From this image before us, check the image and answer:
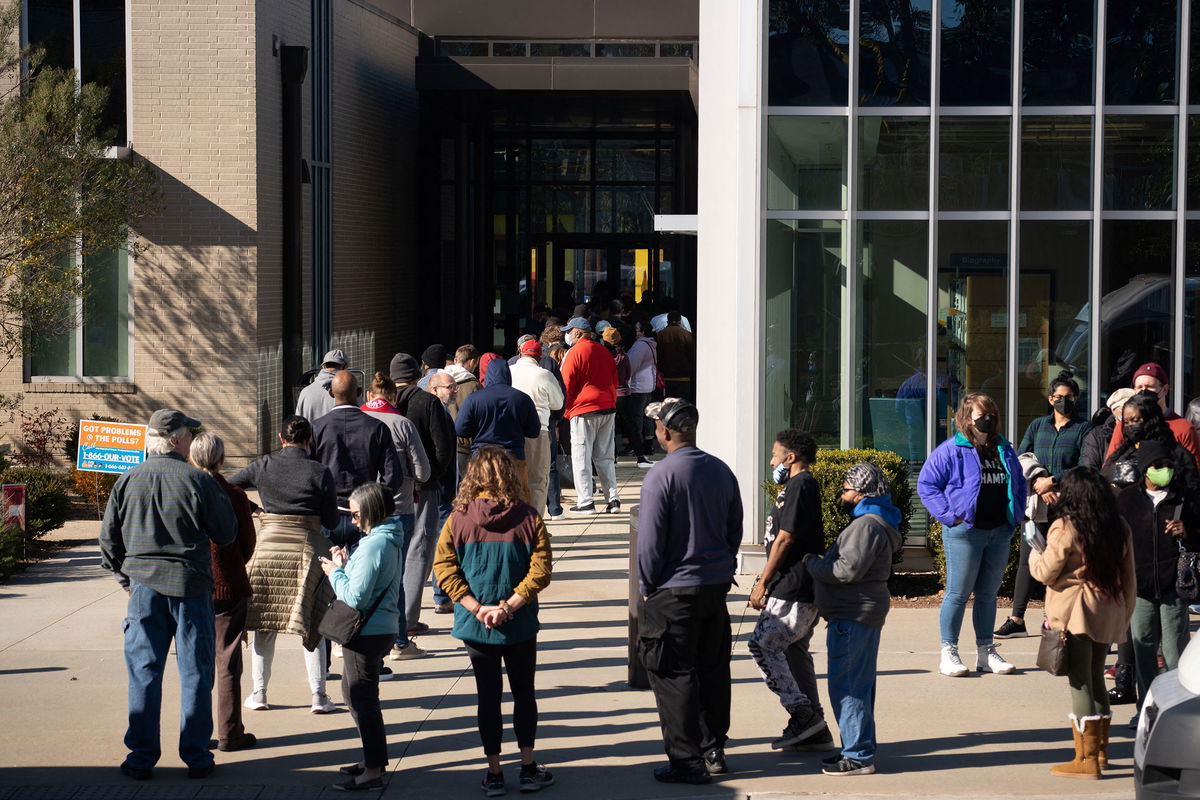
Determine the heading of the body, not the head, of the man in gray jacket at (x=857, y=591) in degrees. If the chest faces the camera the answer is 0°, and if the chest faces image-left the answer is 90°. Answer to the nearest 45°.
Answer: approximately 90°

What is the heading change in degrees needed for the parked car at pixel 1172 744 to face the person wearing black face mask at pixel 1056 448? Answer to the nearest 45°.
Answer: approximately 90° to its right

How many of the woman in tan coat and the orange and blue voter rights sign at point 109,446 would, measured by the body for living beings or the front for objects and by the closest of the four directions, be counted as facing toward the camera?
1

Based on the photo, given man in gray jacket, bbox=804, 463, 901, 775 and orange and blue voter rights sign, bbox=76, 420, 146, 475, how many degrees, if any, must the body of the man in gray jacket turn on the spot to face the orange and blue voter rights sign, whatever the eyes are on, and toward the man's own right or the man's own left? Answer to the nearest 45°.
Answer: approximately 45° to the man's own right

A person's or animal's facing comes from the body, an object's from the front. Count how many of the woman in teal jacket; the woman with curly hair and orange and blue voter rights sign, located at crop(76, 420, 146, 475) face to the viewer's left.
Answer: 1

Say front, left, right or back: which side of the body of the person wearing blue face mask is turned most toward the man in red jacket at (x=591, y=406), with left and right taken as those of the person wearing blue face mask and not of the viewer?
right

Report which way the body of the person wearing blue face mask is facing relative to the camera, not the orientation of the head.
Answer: to the viewer's left

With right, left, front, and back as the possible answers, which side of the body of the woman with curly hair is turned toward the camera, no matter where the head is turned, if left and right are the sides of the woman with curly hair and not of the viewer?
back

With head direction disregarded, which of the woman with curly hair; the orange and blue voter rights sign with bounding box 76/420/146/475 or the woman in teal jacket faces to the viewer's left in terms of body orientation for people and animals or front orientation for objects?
the woman in teal jacket

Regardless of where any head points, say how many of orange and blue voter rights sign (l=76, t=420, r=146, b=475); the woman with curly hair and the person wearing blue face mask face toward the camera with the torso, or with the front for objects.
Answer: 1

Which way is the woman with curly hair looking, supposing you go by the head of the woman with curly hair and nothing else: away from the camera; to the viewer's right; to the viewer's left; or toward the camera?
away from the camera

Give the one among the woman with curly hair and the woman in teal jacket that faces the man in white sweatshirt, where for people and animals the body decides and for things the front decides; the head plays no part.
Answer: the woman with curly hair

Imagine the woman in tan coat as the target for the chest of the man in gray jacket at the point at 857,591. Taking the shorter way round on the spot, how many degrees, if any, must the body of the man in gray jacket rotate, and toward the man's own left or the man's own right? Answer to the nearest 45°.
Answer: approximately 180°

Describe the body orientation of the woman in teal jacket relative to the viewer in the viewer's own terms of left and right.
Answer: facing to the left of the viewer
